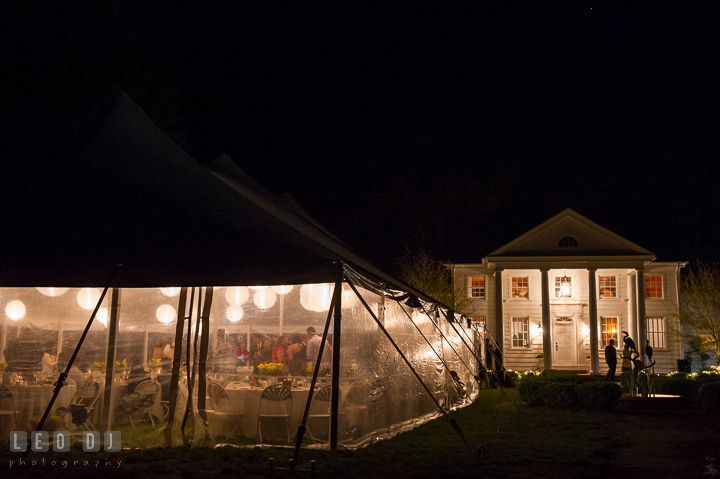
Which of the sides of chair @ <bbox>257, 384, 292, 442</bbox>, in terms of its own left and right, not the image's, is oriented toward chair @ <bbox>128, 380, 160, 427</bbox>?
left

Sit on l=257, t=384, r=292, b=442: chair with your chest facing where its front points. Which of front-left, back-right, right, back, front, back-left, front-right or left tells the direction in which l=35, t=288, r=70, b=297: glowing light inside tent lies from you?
left

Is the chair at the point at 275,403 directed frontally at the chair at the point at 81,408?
no

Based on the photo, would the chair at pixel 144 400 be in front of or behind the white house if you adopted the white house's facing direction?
in front

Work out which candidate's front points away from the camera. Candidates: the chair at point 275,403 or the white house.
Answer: the chair

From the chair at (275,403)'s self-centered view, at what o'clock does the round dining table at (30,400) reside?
The round dining table is roughly at 9 o'clock from the chair.

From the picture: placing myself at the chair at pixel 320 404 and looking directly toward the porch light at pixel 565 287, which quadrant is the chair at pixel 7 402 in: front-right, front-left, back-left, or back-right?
back-left

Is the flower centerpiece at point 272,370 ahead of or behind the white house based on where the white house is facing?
ahead

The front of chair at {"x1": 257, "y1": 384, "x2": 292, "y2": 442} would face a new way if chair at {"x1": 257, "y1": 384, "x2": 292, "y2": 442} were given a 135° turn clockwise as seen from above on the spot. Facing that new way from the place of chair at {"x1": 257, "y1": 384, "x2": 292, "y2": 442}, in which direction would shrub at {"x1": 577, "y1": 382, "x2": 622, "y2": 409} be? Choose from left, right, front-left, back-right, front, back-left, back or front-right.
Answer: left

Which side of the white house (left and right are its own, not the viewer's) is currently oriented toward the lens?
front

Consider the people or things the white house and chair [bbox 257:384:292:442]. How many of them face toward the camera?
1

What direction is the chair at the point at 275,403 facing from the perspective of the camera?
away from the camera

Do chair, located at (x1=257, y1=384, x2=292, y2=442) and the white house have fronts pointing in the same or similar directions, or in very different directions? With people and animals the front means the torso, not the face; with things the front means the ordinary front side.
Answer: very different directions
